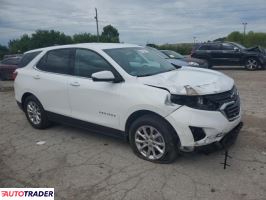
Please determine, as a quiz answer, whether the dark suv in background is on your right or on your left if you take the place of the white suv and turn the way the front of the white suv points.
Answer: on your left

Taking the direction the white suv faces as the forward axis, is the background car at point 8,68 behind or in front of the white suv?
behind

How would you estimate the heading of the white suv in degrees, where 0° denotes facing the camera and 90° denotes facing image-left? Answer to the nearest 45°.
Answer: approximately 315°

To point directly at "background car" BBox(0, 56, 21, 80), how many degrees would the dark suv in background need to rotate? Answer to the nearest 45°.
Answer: approximately 180°

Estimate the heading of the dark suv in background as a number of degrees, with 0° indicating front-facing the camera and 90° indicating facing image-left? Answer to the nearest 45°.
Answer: approximately 270°
